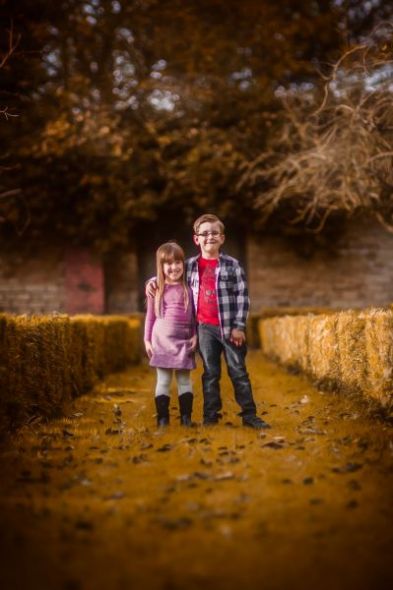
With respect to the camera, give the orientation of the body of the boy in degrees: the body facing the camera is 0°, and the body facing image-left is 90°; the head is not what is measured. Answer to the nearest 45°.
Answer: approximately 0°

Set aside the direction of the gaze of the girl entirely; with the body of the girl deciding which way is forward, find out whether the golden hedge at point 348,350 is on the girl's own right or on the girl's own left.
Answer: on the girl's own left

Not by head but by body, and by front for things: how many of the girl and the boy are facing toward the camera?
2
